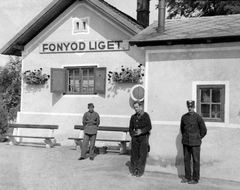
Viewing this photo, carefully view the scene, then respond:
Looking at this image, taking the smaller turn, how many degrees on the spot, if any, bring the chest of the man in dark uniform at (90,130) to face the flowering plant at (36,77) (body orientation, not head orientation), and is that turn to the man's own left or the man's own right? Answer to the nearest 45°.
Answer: approximately 135° to the man's own right

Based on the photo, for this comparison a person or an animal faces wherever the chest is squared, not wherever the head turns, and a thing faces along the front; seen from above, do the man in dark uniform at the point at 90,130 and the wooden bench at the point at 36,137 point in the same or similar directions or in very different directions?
same or similar directions

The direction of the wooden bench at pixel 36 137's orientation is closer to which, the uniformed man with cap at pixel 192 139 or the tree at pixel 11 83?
the uniformed man with cap

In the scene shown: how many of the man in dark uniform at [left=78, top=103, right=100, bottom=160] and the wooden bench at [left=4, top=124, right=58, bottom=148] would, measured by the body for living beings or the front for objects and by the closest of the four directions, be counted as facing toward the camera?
2

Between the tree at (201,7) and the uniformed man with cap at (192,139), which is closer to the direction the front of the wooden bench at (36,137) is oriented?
the uniformed man with cap

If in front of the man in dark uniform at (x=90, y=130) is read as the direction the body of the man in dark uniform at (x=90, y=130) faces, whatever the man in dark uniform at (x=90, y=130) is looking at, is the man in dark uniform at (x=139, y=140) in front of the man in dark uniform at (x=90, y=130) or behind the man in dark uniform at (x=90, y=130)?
in front

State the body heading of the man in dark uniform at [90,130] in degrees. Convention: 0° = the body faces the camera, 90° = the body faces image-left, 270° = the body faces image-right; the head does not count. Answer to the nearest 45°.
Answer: approximately 0°

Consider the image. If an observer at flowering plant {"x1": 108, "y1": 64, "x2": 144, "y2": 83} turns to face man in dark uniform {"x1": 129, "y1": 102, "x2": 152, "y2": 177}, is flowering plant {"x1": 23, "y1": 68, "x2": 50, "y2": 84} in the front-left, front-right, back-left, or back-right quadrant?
back-right

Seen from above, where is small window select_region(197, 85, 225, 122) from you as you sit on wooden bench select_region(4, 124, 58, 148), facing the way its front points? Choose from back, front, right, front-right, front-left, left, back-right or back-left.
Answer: front-left

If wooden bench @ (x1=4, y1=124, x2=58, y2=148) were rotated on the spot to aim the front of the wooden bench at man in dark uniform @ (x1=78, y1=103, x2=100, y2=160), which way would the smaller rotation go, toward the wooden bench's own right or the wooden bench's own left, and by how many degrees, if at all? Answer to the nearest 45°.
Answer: approximately 45° to the wooden bench's own left

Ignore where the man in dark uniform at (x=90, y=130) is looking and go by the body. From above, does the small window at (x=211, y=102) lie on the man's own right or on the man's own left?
on the man's own left

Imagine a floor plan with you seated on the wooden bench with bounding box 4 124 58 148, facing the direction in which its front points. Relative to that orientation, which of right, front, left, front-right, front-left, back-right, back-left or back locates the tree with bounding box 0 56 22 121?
back

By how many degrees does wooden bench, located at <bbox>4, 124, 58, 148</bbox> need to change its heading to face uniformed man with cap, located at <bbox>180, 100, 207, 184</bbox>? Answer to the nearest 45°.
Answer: approximately 45° to its left

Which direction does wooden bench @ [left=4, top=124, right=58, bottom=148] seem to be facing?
toward the camera
